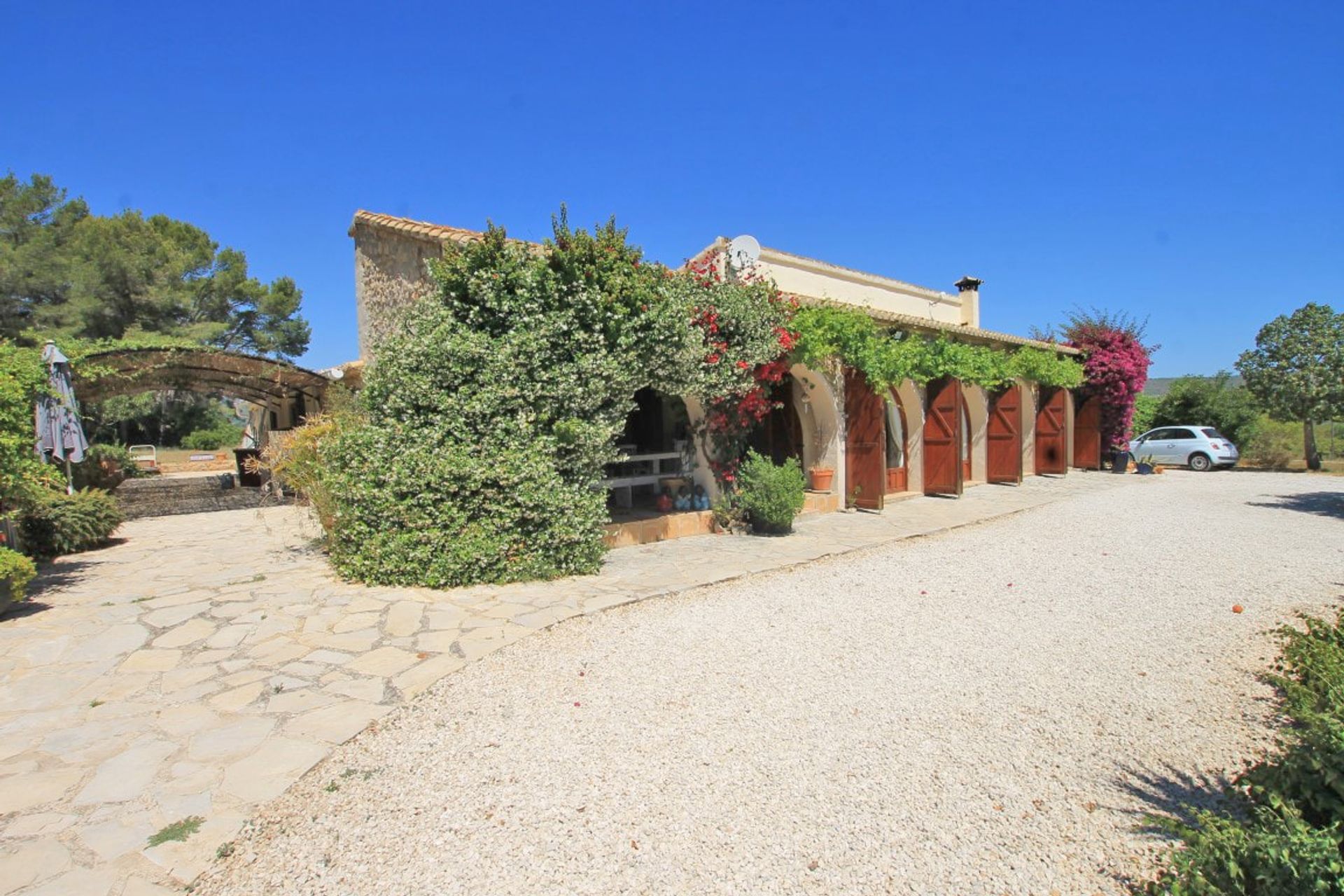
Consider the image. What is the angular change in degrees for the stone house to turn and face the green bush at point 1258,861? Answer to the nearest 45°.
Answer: approximately 45° to its right

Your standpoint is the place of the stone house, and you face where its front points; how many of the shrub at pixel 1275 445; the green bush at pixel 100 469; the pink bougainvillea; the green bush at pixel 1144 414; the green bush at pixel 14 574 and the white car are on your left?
4

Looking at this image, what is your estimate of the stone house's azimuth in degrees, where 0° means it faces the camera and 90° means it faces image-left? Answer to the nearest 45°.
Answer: approximately 315°

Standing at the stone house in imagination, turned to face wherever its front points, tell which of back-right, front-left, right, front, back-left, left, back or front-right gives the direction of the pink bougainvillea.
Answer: left

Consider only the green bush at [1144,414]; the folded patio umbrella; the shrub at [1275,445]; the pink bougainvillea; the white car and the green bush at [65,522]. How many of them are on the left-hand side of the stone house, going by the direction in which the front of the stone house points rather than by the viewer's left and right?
4

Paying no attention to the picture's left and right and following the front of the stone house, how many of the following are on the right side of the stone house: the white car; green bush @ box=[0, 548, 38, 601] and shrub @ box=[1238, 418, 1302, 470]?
1

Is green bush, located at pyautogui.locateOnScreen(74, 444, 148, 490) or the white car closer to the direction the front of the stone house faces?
the white car

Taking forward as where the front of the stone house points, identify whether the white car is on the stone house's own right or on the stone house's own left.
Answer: on the stone house's own left

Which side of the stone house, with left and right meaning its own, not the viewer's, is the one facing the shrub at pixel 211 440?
back

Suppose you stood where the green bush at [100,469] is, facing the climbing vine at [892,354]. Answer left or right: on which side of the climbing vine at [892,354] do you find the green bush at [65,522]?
right

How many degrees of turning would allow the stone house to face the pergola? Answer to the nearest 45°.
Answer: approximately 135° to its right

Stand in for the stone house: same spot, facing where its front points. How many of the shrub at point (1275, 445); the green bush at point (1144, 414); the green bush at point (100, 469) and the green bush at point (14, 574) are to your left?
2

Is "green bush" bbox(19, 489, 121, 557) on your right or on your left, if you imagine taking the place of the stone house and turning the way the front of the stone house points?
on your right

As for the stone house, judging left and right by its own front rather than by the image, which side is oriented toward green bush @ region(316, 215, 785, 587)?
right

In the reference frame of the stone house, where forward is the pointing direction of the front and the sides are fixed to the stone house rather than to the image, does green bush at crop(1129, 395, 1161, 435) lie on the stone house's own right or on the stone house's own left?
on the stone house's own left

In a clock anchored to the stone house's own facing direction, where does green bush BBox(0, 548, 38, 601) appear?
The green bush is roughly at 3 o'clock from the stone house.
